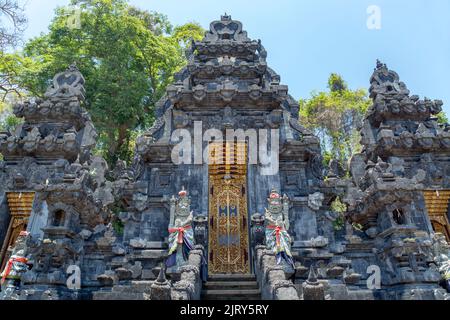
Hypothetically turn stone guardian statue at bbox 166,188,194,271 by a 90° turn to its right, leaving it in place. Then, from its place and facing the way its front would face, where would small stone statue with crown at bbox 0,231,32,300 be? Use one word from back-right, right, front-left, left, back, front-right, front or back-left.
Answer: front

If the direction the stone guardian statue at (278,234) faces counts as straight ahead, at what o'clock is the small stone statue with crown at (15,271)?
The small stone statue with crown is roughly at 3 o'clock from the stone guardian statue.

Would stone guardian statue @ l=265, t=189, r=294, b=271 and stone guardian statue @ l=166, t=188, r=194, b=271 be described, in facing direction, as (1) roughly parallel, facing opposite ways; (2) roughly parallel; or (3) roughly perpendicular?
roughly parallel

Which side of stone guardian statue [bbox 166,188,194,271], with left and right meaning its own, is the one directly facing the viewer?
front

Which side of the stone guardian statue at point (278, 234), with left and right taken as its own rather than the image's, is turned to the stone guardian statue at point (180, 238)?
right

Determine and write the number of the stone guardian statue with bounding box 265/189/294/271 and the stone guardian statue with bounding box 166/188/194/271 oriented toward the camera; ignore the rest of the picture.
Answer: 2

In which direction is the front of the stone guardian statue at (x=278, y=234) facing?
toward the camera
